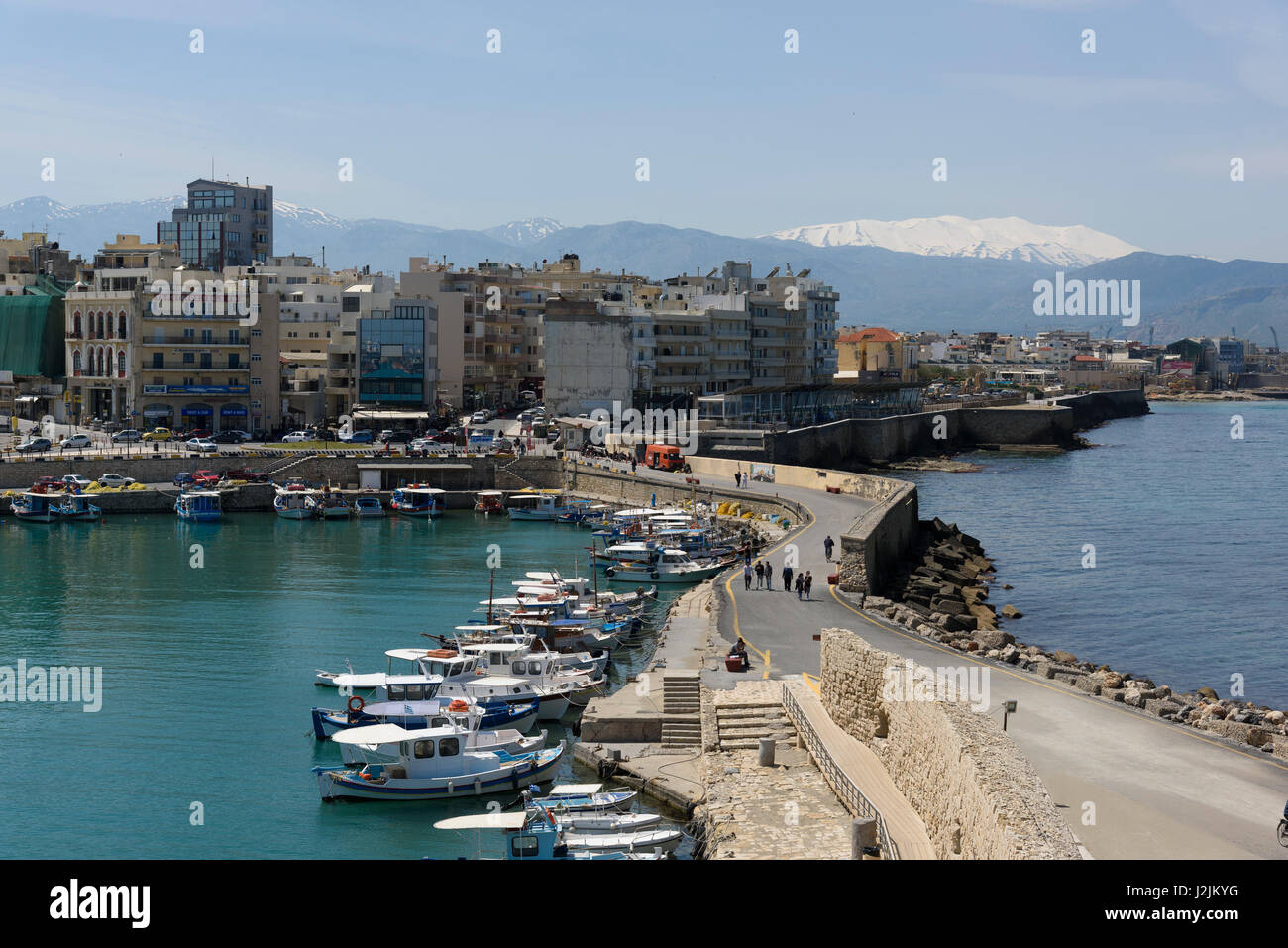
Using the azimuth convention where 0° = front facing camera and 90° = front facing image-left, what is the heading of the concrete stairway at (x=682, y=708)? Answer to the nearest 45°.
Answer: approximately 0°

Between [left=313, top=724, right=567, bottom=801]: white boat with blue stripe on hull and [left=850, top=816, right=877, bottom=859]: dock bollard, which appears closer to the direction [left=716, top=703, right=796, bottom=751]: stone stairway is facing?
the dock bollard

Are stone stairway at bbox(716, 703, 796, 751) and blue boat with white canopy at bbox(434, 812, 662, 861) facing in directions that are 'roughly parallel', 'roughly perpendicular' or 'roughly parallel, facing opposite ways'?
roughly perpendicular
